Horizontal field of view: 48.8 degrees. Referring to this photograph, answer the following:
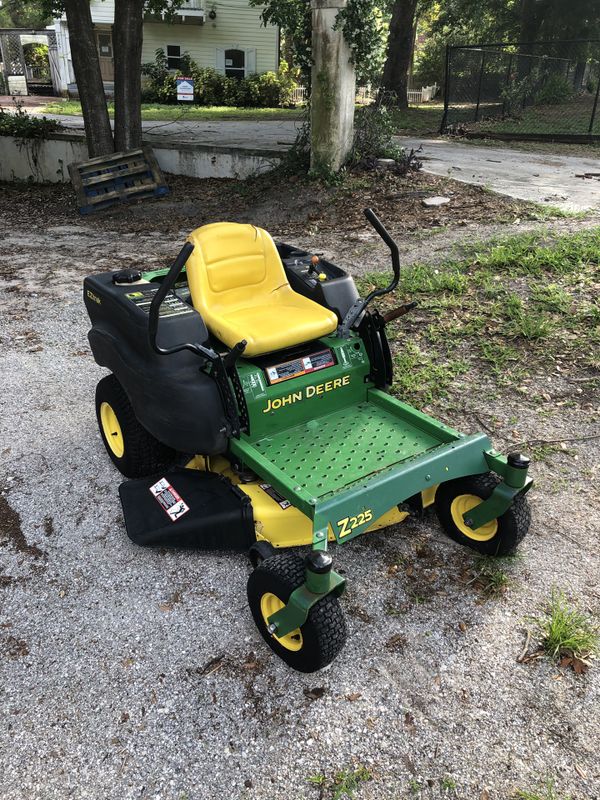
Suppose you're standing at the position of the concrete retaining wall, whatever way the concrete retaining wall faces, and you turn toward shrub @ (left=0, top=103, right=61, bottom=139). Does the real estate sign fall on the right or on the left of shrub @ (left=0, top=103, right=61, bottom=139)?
right

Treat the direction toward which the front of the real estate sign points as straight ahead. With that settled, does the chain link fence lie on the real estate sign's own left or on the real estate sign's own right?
on the real estate sign's own left

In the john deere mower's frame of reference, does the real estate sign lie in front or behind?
behind

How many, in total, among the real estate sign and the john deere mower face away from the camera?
0

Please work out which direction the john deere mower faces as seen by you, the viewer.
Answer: facing the viewer and to the right of the viewer

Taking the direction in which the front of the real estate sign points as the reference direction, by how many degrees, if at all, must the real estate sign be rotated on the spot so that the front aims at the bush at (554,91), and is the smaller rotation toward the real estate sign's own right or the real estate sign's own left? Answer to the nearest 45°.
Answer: approximately 90° to the real estate sign's own left

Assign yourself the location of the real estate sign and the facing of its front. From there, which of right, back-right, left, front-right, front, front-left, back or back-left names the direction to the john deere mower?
front

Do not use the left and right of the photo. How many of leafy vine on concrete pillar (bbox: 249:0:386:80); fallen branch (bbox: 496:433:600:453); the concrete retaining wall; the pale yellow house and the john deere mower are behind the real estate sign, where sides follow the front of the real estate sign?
1

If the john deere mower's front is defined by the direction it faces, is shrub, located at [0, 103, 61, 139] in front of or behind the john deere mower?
behind

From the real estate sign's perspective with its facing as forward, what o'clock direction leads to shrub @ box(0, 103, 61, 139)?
The shrub is roughly at 1 o'clock from the real estate sign.

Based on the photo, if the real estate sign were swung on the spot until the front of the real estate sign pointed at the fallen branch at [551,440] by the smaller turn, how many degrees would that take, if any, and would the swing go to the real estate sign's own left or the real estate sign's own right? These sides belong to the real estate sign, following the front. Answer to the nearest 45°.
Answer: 0° — it already faces it

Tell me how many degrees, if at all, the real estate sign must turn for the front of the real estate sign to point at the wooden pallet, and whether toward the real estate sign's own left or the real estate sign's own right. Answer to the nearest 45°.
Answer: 0° — it already faces it

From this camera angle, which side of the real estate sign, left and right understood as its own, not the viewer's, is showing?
front
